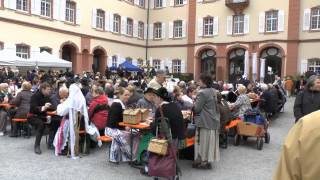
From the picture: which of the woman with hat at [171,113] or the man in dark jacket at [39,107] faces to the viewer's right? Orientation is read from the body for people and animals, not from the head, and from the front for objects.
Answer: the man in dark jacket

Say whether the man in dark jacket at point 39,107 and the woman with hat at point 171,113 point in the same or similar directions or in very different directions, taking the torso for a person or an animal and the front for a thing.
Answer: very different directions

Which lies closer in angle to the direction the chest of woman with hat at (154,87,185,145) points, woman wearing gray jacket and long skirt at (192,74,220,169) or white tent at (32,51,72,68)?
the white tent

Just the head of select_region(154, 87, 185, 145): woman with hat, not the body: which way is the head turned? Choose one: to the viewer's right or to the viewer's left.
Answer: to the viewer's left

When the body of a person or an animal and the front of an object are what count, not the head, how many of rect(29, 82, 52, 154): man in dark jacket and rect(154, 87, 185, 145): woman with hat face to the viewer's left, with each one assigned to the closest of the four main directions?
1

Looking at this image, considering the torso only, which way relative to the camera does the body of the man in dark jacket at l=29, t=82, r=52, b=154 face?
to the viewer's right

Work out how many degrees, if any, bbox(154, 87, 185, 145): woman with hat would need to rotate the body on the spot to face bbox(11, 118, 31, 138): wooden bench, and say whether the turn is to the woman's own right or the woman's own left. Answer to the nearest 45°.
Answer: approximately 45° to the woman's own right

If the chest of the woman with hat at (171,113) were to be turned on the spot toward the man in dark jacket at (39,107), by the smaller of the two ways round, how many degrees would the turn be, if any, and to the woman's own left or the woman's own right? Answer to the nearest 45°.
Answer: approximately 45° to the woman's own right

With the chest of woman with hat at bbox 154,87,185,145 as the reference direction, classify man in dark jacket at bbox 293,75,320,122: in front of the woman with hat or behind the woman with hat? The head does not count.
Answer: behind

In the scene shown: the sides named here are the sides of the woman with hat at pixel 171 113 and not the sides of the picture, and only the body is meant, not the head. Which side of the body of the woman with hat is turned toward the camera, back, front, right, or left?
left
